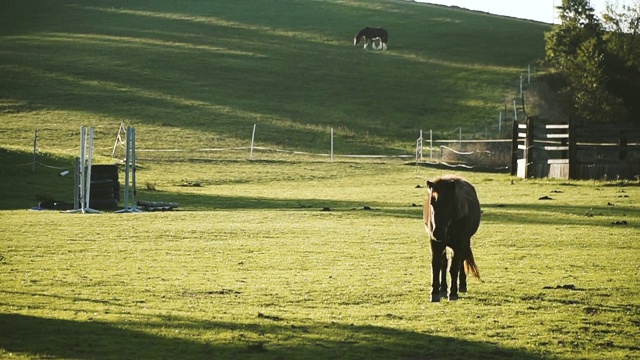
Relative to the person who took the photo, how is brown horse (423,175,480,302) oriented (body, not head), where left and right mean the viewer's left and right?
facing the viewer

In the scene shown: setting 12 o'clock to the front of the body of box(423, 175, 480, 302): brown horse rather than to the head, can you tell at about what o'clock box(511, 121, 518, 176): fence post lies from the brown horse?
The fence post is roughly at 6 o'clock from the brown horse.

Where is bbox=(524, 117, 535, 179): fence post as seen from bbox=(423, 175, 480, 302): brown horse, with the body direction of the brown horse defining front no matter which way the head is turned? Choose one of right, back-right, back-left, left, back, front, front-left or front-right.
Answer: back

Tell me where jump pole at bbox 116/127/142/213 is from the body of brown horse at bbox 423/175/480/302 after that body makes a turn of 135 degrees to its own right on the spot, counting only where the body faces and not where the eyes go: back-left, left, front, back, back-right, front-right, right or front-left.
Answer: front

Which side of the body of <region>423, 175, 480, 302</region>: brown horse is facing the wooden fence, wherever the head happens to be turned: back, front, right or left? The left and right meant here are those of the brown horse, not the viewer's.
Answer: back
